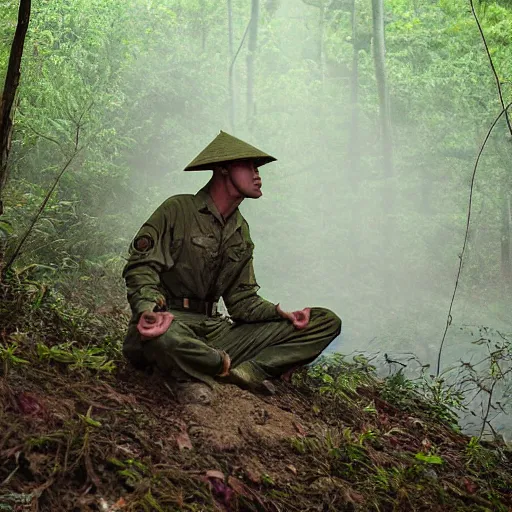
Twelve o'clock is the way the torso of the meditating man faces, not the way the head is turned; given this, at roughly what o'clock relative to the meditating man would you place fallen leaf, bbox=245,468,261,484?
The fallen leaf is roughly at 1 o'clock from the meditating man.

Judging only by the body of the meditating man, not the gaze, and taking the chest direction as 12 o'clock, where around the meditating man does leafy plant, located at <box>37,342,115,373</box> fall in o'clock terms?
The leafy plant is roughly at 3 o'clock from the meditating man.

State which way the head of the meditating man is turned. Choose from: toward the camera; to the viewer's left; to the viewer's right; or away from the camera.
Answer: to the viewer's right

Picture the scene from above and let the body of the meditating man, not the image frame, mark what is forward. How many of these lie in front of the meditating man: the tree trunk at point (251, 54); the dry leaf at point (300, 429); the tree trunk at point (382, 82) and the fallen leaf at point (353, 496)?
2

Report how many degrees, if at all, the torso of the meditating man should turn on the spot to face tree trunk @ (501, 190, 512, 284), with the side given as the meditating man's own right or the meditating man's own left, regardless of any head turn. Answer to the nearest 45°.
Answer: approximately 90° to the meditating man's own left

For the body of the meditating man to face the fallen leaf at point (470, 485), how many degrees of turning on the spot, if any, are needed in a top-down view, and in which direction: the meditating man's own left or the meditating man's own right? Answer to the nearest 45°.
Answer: approximately 45° to the meditating man's own left

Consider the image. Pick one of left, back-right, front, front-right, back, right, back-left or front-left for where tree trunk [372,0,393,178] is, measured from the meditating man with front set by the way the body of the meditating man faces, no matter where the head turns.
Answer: back-left

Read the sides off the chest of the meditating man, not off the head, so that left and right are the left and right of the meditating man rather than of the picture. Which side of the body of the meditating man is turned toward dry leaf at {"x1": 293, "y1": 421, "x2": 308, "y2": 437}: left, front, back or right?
front

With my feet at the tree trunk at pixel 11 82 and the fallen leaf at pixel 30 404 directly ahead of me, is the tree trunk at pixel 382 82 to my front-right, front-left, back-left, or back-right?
back-left

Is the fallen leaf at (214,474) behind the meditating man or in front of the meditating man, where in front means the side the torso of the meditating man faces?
in front

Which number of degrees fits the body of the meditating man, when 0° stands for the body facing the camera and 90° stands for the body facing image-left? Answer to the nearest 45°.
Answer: approximately 315°

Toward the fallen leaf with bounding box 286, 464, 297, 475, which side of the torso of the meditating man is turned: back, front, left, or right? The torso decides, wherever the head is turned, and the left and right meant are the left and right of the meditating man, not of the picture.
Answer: front

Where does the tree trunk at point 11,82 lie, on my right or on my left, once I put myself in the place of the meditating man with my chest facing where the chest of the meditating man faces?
on my right

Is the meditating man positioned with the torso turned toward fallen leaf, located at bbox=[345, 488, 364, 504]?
yes
